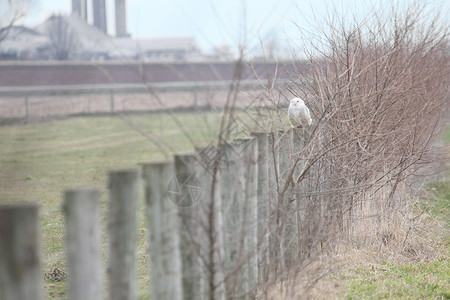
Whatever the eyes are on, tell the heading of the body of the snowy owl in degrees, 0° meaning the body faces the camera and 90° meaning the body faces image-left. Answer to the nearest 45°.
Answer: approximately 45°
